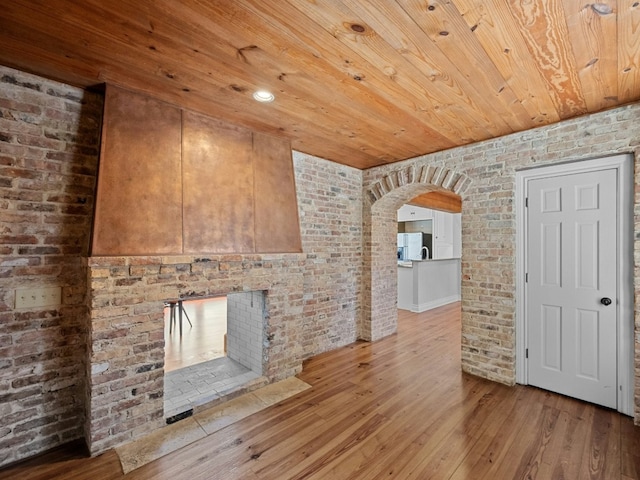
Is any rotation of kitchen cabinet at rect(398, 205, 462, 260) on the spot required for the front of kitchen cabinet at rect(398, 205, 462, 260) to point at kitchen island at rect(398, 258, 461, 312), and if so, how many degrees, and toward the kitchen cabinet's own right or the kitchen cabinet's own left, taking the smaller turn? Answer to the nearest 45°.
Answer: approximately 45° to the kitchen cabinet's own right

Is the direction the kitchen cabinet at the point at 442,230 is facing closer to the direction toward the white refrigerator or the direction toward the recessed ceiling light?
the recessed ceiling light

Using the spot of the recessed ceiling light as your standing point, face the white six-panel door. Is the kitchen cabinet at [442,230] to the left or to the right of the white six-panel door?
left

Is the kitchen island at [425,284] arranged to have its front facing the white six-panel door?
no
